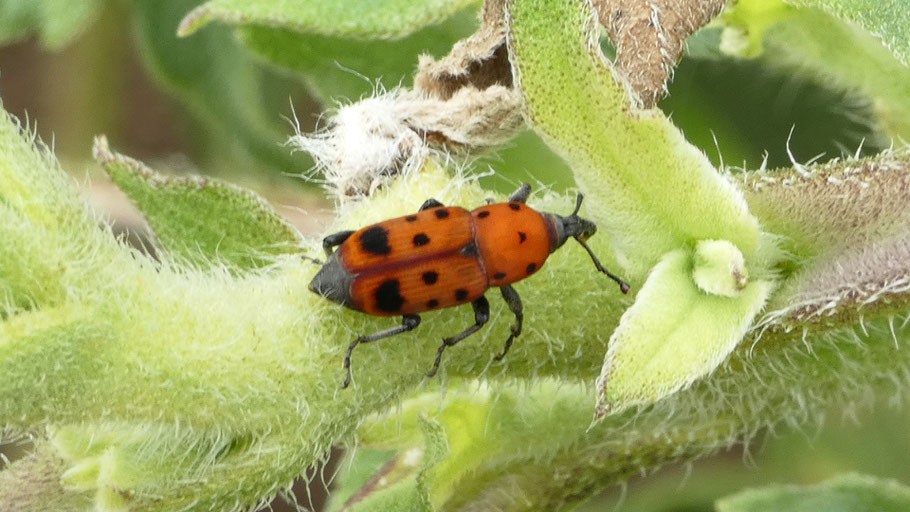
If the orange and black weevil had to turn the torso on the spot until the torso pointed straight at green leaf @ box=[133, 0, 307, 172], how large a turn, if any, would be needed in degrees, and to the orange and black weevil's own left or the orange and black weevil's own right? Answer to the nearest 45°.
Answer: approximately 90° to the orange and black weevil's own left

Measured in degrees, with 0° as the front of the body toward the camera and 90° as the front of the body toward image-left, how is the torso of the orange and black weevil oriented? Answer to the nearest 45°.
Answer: approximately 270°

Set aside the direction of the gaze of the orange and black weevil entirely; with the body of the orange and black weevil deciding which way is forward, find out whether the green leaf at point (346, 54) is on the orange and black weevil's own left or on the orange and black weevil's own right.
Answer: on the orange and black weevil's own left
